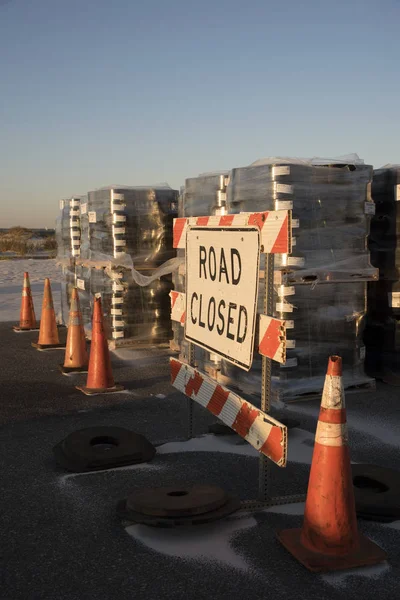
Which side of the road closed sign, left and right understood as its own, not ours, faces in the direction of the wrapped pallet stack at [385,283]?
back

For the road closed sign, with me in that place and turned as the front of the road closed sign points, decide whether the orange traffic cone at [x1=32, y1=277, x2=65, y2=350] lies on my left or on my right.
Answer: on my right

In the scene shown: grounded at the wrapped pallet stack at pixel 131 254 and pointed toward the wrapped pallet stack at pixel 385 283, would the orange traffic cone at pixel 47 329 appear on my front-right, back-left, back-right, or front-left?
back-right

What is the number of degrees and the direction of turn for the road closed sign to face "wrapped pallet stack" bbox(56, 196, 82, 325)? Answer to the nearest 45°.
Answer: approximately 135° to its right

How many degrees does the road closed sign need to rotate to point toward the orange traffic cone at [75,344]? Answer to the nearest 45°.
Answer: approximately 90° to its right

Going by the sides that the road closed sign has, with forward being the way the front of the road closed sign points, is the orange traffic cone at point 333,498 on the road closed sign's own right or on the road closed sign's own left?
on the road closed sign's own left

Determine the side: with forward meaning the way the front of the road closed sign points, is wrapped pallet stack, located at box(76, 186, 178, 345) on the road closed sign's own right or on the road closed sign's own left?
on the road closed sign's own right

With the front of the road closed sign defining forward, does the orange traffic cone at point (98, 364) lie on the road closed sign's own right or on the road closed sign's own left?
on the road closed sign's own right

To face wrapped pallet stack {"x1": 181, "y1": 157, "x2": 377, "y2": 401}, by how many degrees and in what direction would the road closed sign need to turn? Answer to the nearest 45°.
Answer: approximately 135° to its right

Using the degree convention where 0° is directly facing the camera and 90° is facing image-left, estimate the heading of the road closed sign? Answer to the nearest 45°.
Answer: approximately 45°
